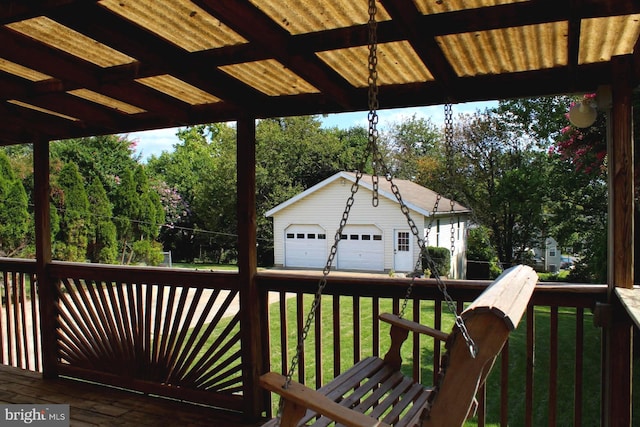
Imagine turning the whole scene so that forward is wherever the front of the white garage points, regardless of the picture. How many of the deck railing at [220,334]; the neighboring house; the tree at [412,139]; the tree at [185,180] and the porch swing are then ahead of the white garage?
2

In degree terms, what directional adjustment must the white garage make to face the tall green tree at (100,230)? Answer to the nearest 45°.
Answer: approximately 45° to its right

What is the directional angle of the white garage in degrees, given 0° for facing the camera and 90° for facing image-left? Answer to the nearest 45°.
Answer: approximately 0°

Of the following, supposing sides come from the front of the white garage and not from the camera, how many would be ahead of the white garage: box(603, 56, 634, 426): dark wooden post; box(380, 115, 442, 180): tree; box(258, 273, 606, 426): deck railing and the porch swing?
3

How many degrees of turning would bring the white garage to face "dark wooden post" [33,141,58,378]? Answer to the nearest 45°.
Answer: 0° — it already faces it

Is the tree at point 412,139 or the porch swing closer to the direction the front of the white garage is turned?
the porch swing

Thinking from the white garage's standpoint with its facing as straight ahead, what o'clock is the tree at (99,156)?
The tree is roughly at 3 o'clock from the white garage.

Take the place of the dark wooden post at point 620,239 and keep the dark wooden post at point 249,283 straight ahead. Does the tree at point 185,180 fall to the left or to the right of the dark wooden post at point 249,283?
right

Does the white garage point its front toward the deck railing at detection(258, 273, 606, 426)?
yes

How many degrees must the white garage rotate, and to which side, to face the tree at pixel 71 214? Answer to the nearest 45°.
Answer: approximately 45° to its right

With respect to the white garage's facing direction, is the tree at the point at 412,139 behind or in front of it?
behind

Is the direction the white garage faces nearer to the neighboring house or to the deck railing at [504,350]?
the deck railing

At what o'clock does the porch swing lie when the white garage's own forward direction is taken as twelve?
The porch swing is roughly at 12 o'clock from the white garage.

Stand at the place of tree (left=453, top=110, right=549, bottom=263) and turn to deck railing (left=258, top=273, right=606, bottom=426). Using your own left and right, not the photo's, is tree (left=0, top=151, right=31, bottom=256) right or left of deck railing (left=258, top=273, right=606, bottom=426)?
right
